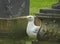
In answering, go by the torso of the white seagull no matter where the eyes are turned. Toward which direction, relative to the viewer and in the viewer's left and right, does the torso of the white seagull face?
facing the viewer and to the left of the viewer
